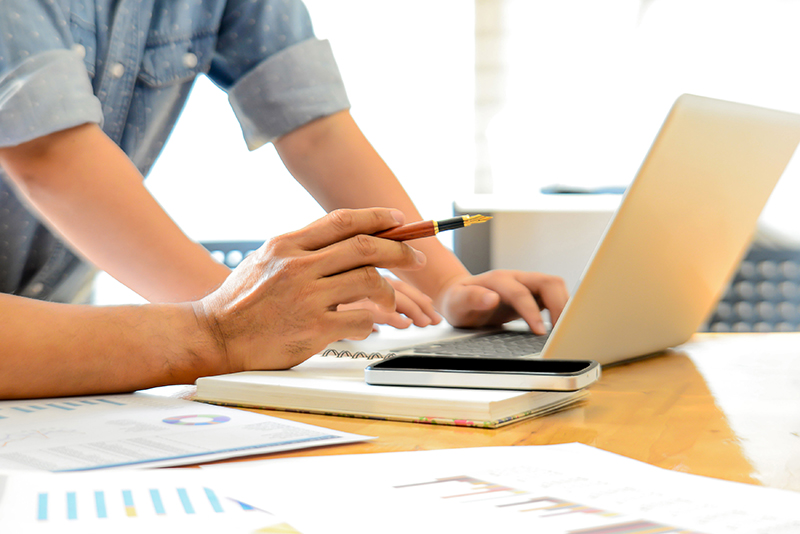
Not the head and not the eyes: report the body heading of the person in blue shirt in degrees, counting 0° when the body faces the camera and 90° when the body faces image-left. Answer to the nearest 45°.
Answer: approximately 315°

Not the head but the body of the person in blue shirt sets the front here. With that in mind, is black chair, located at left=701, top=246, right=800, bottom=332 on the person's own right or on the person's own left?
on the person's own left

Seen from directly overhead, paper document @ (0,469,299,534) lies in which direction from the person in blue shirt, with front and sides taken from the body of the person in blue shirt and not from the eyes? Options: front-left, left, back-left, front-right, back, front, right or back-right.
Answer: front-right

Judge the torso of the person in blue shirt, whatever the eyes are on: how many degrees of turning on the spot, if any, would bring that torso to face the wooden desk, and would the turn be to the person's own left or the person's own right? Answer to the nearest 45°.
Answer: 0° — they already face it
